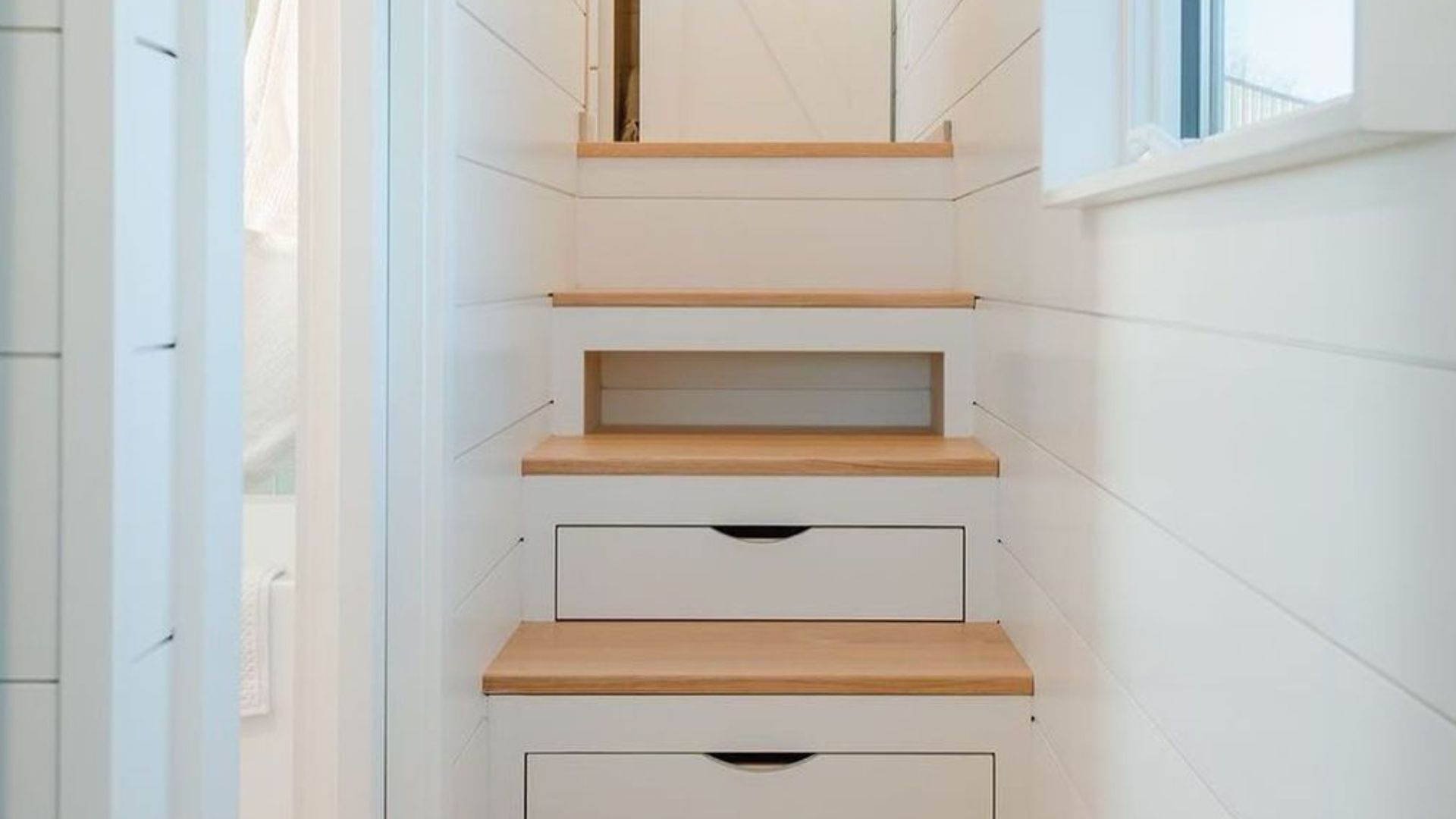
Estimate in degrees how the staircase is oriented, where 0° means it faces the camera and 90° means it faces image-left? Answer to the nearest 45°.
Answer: approximately 0°

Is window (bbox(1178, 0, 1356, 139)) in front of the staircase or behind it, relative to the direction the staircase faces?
in front
